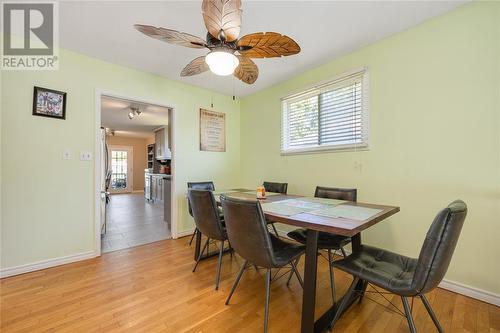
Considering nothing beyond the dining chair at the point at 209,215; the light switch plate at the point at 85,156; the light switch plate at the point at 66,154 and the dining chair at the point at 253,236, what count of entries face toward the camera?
2

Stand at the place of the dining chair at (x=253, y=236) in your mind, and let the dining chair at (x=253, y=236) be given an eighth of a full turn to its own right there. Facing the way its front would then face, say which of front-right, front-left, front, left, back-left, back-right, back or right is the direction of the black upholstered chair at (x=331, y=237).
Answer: front-left

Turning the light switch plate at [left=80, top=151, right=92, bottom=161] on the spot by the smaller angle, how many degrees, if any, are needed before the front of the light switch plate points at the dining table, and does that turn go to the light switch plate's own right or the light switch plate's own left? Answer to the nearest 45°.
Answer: approximately 45° to the light switch plate's own left

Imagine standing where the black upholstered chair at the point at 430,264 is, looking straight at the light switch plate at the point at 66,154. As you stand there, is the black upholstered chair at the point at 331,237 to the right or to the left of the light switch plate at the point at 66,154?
right

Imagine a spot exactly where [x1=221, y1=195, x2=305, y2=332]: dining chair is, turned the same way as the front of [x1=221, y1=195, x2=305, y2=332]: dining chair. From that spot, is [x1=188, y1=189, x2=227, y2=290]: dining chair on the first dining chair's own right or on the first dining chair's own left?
on the first dining chair's own left

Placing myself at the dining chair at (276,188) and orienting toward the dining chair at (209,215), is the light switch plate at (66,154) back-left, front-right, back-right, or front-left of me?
front-right

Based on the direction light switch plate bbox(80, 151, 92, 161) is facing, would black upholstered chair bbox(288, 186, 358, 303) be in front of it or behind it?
in front

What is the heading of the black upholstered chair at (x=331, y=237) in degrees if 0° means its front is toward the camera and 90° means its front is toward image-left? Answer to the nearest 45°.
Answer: approximately 45°

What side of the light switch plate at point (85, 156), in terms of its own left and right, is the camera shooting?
front

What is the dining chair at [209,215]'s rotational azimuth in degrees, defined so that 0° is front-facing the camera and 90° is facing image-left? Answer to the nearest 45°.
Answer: approximately 225°

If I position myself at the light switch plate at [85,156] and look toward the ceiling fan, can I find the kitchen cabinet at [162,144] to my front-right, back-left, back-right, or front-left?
back-left

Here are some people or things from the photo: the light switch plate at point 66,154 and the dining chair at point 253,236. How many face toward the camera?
1

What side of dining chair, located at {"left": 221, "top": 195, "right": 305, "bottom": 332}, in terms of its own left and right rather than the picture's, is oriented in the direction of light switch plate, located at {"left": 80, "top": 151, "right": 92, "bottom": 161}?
left

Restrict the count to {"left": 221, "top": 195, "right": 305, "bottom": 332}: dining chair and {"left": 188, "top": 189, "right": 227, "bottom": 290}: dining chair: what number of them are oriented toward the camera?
0

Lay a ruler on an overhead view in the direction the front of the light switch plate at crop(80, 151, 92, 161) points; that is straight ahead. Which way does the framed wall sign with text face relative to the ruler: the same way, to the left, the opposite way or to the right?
the same way

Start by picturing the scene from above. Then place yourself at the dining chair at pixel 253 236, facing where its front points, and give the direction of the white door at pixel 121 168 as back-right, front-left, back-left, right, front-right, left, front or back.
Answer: left

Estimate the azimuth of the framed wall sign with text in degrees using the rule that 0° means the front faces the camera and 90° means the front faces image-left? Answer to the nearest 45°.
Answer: approximately 315°

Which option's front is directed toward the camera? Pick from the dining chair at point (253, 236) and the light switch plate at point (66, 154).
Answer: the light switch plate

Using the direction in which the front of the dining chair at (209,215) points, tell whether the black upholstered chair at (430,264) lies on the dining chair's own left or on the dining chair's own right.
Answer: on the dining chair's own right
